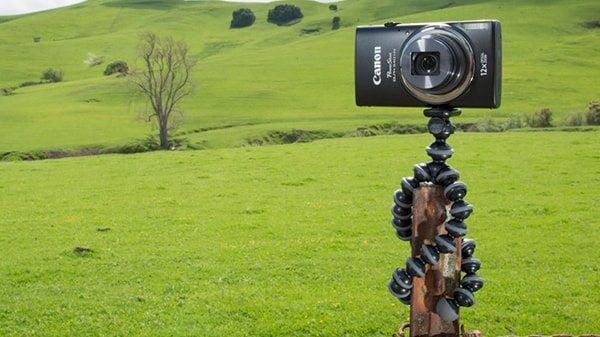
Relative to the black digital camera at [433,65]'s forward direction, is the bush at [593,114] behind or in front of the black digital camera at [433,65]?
behind

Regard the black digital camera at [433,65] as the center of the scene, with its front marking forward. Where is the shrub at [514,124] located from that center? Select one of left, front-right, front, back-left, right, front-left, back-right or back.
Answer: back

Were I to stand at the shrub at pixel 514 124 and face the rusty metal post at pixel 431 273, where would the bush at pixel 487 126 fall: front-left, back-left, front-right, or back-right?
front-right

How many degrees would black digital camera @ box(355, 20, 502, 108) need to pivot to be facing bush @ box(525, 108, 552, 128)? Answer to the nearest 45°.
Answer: approximately 180°

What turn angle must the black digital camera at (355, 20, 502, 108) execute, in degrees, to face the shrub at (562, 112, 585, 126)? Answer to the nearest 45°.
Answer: approximately 180°

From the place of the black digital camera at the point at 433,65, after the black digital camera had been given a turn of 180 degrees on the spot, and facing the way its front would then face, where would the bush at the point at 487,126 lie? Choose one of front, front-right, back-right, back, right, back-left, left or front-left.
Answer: front

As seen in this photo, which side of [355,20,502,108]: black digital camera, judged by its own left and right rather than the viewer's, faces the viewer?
front
